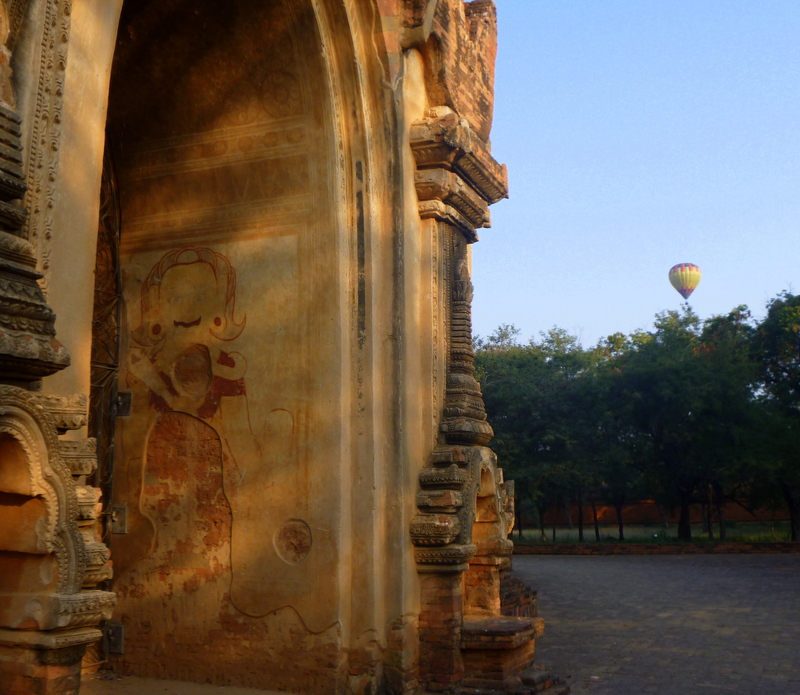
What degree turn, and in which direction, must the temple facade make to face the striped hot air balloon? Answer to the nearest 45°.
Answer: approximately 90° to its left

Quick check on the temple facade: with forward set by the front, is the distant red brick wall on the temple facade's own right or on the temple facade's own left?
on the temple facade's own left

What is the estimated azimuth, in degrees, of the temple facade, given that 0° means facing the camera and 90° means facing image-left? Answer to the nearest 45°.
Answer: approximately 315°

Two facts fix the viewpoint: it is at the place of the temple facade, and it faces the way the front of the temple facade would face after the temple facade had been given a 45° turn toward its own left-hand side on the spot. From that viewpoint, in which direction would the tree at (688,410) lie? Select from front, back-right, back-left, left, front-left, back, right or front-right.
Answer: front-left

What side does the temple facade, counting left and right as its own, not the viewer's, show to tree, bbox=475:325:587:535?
left
